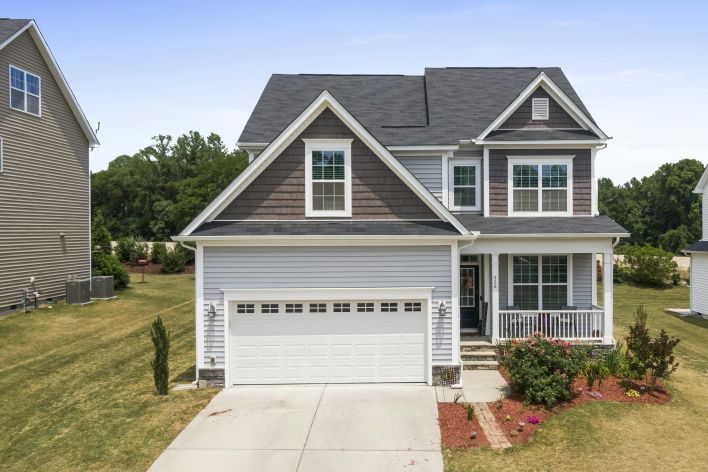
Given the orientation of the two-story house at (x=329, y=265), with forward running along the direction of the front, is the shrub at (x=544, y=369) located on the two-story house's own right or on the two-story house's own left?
on the two-story house's own left

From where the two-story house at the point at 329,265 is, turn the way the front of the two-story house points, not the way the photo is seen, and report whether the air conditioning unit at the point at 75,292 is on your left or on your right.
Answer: on your right

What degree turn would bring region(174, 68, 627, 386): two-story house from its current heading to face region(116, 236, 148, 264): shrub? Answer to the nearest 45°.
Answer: approximately 135° to its right

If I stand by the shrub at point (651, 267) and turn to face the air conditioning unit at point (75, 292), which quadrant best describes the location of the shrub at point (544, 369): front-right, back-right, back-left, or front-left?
front-left

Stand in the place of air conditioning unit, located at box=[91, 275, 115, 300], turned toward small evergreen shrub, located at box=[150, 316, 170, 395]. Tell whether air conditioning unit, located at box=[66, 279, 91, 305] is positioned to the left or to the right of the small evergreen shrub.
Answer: right

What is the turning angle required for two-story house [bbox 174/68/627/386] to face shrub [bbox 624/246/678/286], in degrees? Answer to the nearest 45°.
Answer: approximately 135° to its left

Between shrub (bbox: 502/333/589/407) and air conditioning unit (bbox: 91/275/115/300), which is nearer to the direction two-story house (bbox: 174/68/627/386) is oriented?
the shrub

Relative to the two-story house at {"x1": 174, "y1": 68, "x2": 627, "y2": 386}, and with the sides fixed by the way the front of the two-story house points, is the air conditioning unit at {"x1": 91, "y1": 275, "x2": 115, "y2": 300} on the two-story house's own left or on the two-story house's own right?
on the two-story house's own right

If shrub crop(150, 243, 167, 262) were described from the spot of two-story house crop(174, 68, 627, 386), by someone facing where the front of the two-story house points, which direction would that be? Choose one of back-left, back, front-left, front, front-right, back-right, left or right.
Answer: back-right

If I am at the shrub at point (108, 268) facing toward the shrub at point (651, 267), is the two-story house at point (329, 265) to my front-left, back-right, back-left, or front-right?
front-right

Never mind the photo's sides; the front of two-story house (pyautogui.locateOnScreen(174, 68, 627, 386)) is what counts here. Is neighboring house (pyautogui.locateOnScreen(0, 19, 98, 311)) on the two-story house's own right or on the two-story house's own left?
on the two-story house's own right

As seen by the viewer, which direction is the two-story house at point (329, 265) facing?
toward the camera

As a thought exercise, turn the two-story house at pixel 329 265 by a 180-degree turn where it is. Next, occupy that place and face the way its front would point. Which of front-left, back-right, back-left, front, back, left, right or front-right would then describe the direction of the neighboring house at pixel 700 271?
front-right
